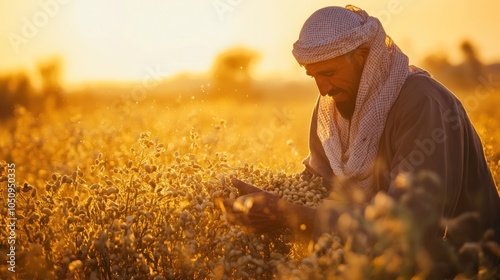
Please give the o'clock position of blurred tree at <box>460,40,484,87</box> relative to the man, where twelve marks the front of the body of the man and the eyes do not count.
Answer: The blurred tree is roughly at 5 o'clock from the man.

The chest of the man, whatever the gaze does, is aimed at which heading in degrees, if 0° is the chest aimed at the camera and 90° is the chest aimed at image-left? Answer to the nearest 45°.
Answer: approximately 45°

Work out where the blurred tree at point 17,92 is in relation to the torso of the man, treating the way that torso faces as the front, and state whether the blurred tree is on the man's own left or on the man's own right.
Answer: on the man's own right
